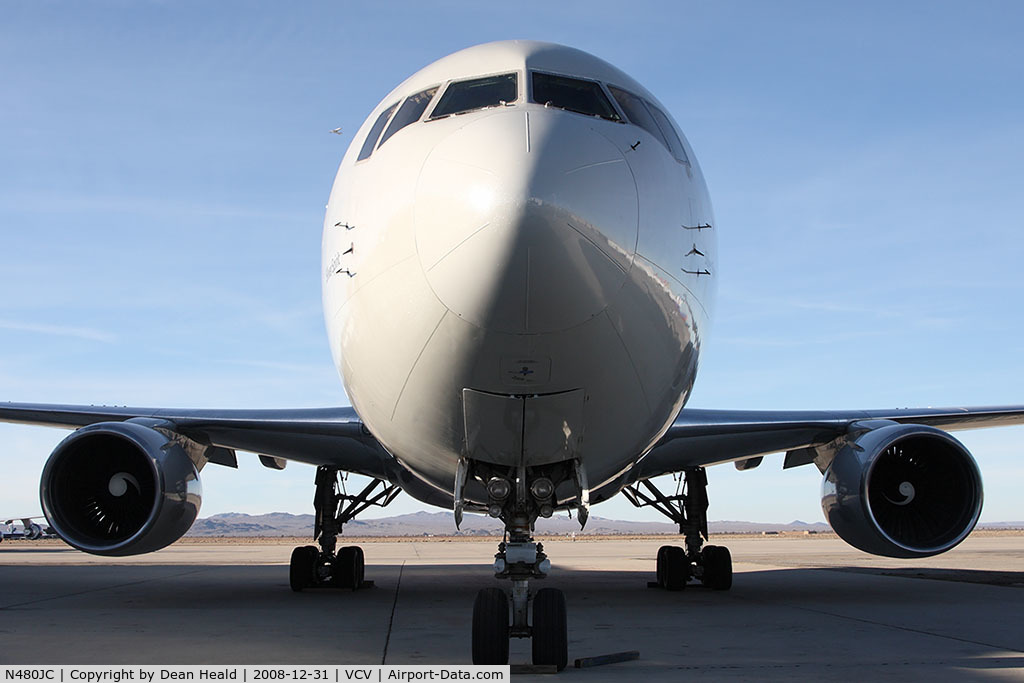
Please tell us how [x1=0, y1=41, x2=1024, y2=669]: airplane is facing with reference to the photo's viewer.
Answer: facing the viewer
